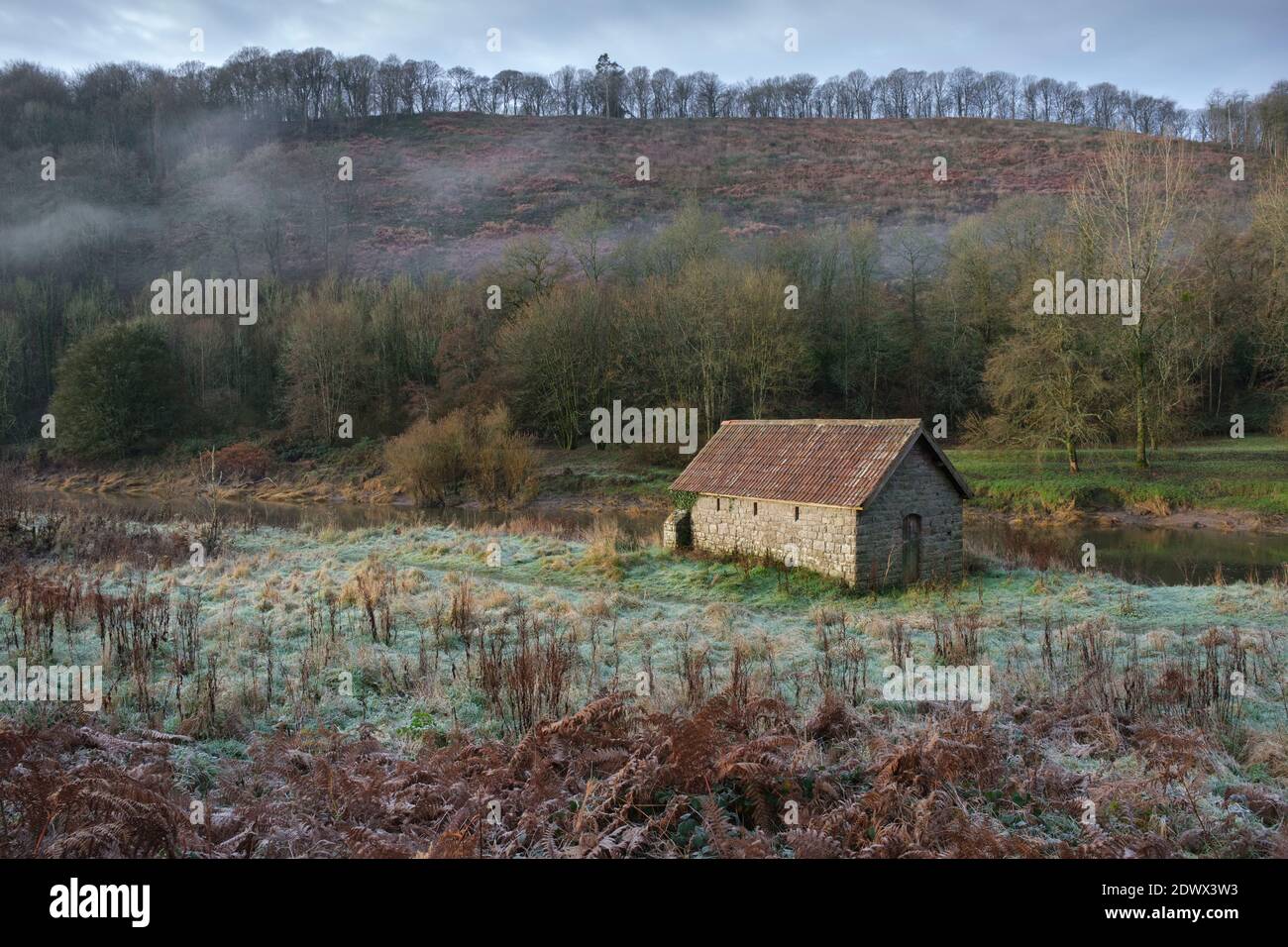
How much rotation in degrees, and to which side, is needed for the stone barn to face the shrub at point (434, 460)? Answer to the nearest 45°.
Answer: approximately 180°

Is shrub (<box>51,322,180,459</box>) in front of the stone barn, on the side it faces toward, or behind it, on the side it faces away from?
behind

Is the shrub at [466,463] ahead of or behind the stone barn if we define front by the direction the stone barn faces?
behind

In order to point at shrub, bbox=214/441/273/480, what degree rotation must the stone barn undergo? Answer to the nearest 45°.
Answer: approximately 180°

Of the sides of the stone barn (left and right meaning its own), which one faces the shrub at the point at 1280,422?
left

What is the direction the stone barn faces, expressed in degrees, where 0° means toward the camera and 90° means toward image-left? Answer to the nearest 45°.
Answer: approximately 315°
